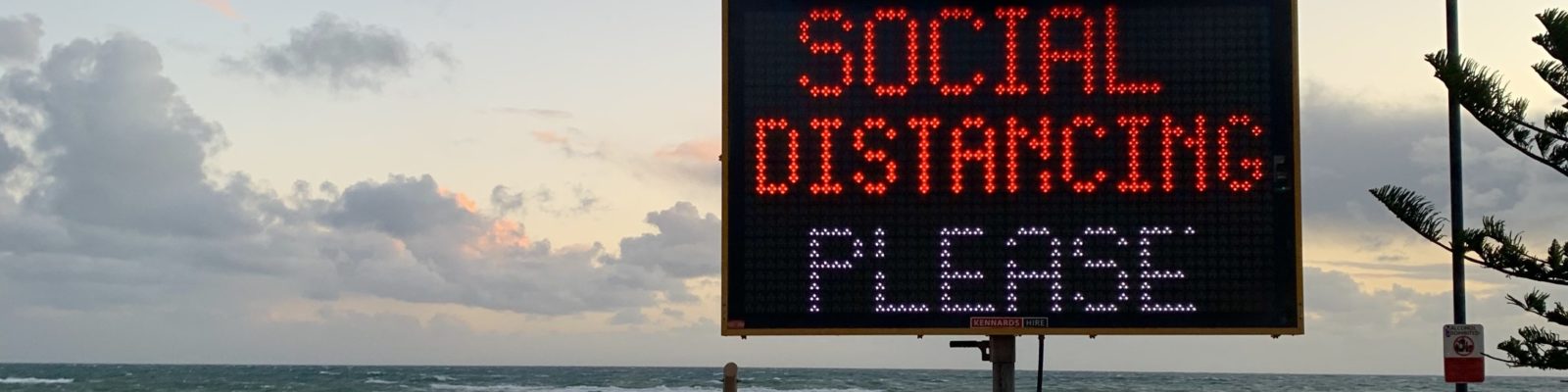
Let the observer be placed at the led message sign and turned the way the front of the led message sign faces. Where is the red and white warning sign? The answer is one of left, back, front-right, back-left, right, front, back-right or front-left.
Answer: back-left

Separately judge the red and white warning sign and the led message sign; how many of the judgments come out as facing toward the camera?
2

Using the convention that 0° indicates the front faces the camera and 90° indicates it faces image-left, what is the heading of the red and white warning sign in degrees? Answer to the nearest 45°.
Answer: approximately 0°

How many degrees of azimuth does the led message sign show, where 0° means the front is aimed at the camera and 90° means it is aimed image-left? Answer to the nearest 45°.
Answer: approximately 0°

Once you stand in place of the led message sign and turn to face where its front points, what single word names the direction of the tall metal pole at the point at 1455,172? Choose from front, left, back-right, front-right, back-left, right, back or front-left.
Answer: back-left

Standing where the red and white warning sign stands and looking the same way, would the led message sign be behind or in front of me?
in front
